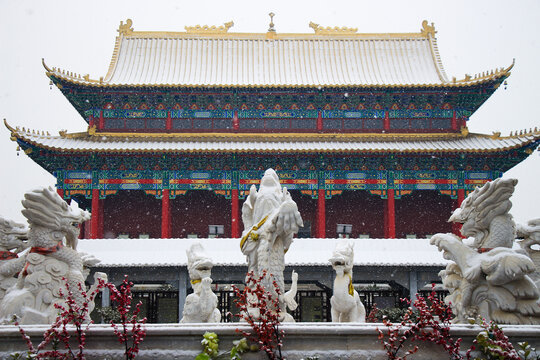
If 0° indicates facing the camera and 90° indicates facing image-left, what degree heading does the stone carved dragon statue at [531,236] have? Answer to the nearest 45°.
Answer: approximately 90°

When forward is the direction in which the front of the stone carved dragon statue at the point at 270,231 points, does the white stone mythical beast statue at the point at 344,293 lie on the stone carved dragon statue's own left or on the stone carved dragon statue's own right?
on the stone carved dragon statue's own left

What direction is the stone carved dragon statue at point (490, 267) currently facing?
to the viewer's left

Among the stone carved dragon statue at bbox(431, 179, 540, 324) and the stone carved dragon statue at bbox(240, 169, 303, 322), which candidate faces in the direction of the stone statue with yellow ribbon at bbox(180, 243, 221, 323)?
the stone carved dragon statue at bbox(431, 179, 540, 324)

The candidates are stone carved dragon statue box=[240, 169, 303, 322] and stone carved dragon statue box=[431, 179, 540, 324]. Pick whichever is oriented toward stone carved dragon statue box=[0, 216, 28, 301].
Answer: stone carved dragon statue box=[431, 179, 540, 324]

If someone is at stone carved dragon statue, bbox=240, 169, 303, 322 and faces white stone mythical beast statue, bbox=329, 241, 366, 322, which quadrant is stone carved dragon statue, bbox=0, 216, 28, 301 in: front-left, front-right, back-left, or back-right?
back-left

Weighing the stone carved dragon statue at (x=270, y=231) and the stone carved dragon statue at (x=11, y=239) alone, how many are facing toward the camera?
1

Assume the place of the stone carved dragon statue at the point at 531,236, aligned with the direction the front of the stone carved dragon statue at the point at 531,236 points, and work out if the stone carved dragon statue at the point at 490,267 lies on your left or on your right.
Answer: on your left
